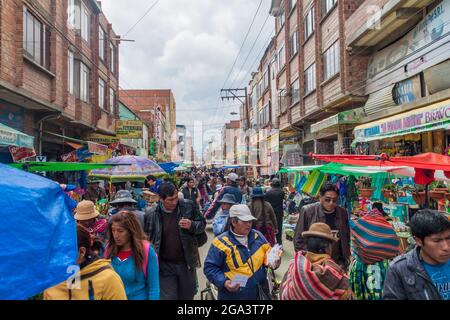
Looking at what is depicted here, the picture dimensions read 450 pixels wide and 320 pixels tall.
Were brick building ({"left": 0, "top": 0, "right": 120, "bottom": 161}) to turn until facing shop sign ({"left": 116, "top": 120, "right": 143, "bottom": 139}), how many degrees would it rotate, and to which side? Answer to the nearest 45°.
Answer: approximately 90° to its left

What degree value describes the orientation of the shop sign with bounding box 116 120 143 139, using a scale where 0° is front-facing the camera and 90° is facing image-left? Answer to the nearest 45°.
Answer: approximately 0°

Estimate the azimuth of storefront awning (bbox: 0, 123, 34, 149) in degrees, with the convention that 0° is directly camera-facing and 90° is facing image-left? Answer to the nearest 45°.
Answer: approximately 315°

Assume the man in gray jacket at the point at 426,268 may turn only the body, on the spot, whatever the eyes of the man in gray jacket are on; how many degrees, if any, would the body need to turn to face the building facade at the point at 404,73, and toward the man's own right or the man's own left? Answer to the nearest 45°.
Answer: approximately 135° to the man's own left

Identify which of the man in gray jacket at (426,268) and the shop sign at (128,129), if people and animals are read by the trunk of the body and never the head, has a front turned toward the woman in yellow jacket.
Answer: the shop sign

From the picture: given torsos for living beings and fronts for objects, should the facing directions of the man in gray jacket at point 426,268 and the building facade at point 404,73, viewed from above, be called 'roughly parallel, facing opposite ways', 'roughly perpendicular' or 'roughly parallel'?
roughly perpendicular
